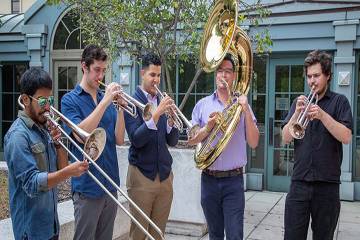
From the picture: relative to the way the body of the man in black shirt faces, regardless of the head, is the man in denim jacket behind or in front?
in front

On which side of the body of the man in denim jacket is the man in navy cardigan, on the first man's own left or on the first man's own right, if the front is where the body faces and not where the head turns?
on the first man's own left

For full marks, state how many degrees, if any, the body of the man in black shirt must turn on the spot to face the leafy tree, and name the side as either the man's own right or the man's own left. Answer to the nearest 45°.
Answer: approximately 90° to the man's own right

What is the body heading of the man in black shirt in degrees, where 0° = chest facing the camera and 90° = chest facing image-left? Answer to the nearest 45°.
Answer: approximately 45°

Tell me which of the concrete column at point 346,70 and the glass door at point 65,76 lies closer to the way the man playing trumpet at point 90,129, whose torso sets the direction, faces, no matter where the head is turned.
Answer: the concrete column

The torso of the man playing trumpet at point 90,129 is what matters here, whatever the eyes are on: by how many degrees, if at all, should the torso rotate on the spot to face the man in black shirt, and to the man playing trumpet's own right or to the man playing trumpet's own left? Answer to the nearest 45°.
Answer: approximately 45° to the man playing trumpet's own left
